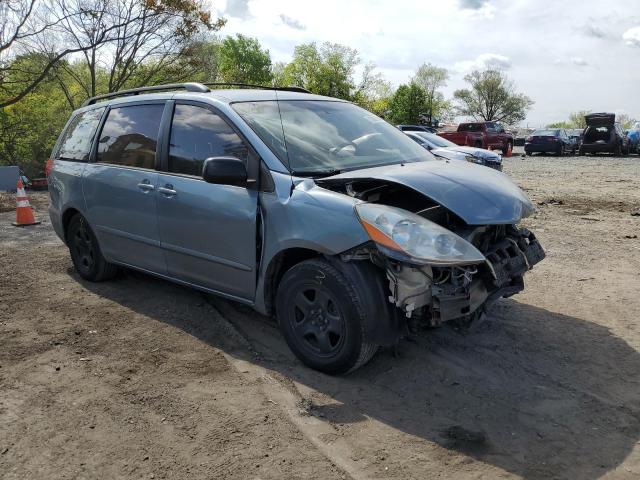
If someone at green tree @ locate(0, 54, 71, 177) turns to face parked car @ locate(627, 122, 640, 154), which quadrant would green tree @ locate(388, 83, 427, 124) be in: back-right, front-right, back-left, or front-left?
front-left

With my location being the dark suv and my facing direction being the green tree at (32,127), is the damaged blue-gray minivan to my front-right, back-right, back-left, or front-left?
front-left

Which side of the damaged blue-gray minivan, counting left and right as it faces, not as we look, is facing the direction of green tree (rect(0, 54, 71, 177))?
back

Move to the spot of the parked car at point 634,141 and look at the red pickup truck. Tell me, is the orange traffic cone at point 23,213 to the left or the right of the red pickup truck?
left

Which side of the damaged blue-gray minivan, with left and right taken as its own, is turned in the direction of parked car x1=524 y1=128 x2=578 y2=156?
left

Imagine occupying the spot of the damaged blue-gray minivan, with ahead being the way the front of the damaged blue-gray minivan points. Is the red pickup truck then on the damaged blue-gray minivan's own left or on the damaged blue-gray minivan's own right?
on the damaged blue-gray minivan's own left

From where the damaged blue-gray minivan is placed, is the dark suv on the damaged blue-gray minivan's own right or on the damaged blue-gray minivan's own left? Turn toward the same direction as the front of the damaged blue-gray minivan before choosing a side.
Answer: on the damaged blue-gray minivan's own left

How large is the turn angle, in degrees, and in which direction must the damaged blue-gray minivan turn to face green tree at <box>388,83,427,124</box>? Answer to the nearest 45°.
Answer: approximately 135° to its left

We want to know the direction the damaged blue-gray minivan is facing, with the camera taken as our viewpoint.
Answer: facing the viewer and to the right of the viewer

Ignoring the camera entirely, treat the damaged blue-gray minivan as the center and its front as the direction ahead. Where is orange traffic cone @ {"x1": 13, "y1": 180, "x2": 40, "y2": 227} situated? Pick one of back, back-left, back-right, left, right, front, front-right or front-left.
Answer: back

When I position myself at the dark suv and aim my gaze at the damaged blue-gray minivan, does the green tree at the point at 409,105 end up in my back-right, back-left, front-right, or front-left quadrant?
back-right

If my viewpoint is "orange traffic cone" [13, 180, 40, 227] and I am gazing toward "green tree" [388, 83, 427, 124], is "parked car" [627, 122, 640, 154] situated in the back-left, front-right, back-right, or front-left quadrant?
front-right
